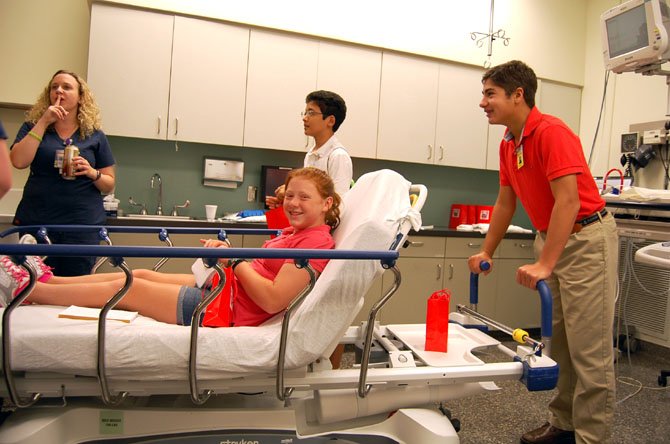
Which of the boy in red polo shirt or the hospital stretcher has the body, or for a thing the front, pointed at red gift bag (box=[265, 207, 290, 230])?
the boy in red polo shirt

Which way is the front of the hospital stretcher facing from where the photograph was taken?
facing to the left of the viewer

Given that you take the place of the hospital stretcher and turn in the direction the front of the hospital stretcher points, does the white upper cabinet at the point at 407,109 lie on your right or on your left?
on your right

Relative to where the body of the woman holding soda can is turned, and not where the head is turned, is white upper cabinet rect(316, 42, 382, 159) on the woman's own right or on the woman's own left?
on the woman's own left

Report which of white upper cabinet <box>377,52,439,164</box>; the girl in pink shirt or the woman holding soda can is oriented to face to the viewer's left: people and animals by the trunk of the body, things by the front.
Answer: the girl in pink shirt

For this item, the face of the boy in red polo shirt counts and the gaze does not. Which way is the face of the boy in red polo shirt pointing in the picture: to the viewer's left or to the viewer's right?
to the viewer's left

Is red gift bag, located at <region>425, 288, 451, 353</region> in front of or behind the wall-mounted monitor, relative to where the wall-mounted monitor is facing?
in front

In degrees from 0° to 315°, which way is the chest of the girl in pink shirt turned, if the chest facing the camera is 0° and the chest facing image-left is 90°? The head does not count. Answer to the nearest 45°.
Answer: approximately 90°

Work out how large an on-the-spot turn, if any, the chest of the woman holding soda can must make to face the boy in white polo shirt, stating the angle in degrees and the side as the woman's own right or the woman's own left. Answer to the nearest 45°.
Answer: approximately 45° to the woman's own left

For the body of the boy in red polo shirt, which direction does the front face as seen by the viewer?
to the viewer's left

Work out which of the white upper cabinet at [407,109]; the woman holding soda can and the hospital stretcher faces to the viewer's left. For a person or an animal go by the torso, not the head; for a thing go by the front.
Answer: the hospital stretcher

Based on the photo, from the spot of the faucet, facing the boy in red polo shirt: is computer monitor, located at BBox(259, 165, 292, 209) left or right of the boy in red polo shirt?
left
